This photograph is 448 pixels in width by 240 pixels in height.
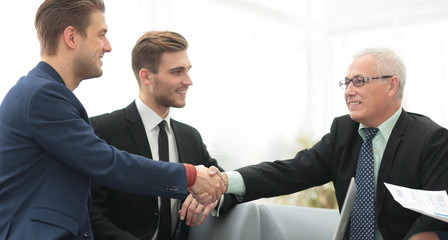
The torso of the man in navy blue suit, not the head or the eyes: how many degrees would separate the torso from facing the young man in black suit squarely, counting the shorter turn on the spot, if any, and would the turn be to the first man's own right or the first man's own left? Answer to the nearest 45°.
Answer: approximately 45° to the first man's own left

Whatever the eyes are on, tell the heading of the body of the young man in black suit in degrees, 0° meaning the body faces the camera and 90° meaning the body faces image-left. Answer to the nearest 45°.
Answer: approximately 315°

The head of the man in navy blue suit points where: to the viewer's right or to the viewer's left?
to the viewer's right

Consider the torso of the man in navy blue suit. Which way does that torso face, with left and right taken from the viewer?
facing to the right of the viewer
